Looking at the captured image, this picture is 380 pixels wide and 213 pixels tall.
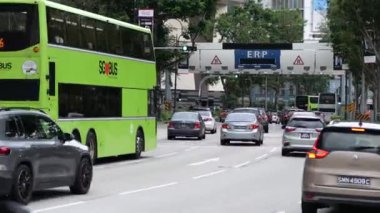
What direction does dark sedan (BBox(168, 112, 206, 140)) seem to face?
away from the camera

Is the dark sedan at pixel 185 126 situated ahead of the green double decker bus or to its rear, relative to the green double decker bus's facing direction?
ahead

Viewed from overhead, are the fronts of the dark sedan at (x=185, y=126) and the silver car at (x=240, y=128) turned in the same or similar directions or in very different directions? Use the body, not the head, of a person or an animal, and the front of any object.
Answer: same or similar directions

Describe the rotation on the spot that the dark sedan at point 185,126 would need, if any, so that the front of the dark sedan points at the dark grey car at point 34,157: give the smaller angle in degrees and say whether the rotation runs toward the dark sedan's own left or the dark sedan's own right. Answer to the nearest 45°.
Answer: approximately 180°

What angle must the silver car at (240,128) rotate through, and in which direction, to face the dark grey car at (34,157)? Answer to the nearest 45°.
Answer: approximately 180°

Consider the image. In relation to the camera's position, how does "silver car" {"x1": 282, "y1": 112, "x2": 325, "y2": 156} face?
facing away from the viewer

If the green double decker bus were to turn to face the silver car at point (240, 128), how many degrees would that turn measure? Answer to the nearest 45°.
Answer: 0° — it already faces it

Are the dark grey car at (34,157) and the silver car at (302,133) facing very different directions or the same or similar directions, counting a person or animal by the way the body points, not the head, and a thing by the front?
same or similar directions

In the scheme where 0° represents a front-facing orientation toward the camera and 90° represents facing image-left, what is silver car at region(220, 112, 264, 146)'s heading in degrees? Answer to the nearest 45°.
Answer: approximately 180°

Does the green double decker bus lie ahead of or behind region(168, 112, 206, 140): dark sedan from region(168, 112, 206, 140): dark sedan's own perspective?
behind
